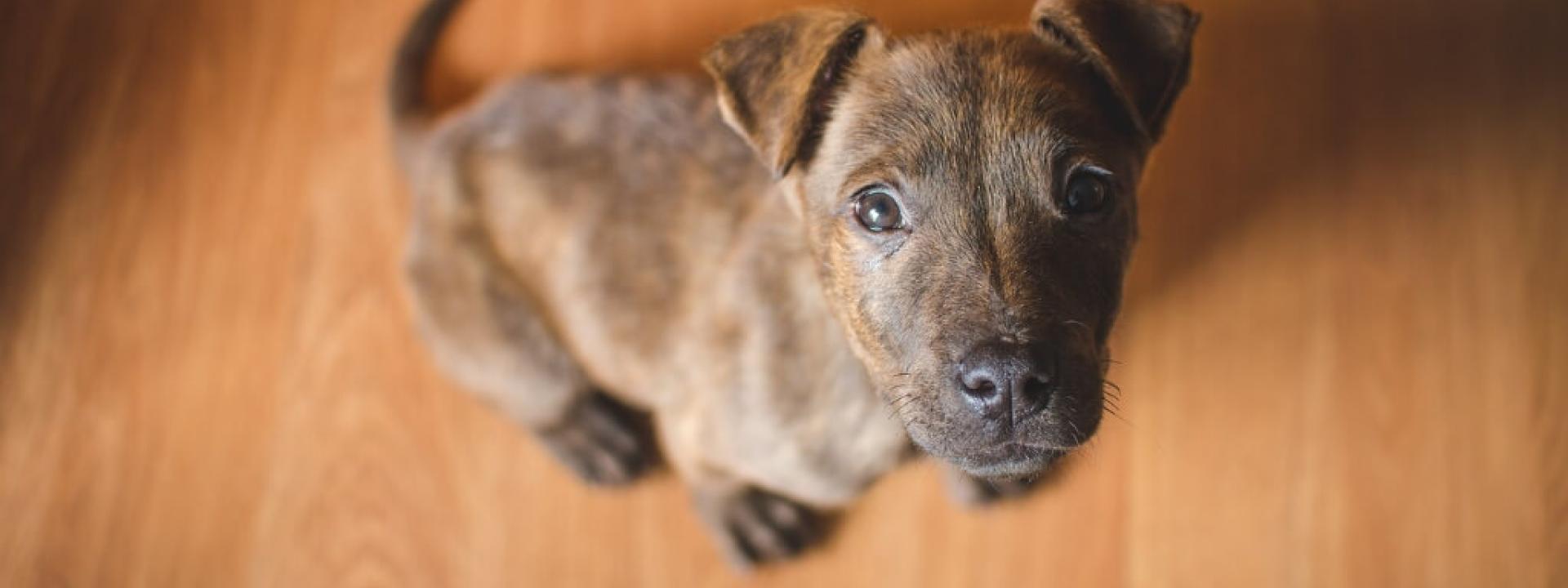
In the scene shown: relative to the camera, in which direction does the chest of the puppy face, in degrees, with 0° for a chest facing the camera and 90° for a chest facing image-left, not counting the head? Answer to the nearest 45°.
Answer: approximately 315°
